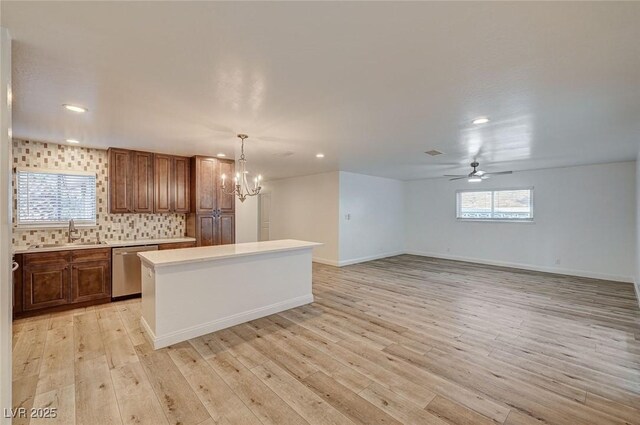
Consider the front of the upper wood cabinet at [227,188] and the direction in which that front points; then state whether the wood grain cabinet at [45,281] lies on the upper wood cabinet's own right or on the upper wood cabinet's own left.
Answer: on the upper wood cabinet's own right

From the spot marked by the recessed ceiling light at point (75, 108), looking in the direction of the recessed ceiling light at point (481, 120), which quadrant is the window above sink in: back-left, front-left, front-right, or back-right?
back-left

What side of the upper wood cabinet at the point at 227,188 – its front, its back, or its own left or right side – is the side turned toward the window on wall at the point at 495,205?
left

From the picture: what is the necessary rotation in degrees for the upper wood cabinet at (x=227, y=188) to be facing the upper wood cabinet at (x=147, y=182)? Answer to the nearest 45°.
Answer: approximately 90° to its right

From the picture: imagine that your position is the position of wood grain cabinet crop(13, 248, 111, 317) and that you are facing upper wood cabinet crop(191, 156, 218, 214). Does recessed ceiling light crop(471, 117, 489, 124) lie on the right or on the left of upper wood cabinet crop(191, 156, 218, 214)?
right

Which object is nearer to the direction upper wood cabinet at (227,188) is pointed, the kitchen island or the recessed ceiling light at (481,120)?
the kitchen island

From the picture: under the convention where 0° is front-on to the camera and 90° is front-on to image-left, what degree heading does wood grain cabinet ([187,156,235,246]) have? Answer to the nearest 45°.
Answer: approximately 0°

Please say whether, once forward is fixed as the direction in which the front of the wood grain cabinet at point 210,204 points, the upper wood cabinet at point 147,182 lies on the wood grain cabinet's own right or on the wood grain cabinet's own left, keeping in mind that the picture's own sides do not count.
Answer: on the wood grain cabinet's own right
